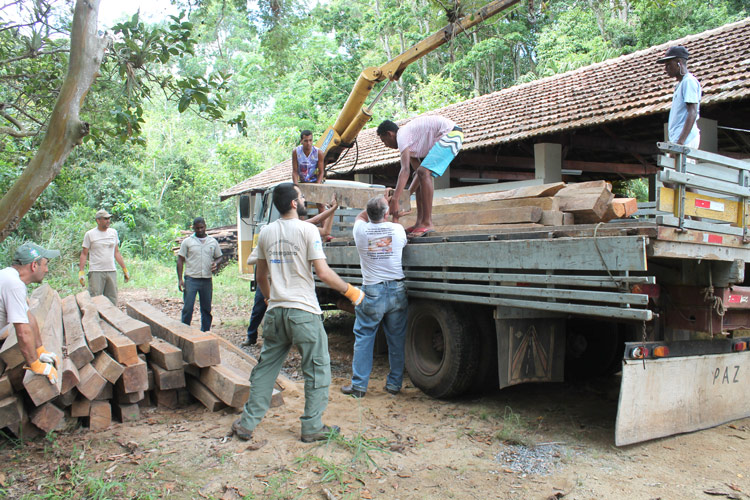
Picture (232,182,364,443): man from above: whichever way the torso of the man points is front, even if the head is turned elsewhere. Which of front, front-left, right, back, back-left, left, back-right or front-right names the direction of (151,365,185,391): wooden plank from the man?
left

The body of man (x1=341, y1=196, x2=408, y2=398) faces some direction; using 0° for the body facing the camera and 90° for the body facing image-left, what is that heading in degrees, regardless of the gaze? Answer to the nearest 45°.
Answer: approximately 180°

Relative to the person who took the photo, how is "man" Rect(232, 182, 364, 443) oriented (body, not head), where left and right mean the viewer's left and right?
facing away from the viewer and to the right of the viewer

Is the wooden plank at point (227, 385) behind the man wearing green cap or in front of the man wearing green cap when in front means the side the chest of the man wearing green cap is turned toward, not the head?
in front

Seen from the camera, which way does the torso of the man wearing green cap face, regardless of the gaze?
to the viewer's right

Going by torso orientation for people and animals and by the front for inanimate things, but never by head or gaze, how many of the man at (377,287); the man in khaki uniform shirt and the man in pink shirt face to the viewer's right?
0

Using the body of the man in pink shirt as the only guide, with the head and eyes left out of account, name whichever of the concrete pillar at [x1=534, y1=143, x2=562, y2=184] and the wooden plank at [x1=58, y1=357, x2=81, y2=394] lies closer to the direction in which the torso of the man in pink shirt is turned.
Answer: the wooden plank

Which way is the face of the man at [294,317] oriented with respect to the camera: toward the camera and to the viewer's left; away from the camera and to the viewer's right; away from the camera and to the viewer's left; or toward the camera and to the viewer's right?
away from the camera and to the viewer's right

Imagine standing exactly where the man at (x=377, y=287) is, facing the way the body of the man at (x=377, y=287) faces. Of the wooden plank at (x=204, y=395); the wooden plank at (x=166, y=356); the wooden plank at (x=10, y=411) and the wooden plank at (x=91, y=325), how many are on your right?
0

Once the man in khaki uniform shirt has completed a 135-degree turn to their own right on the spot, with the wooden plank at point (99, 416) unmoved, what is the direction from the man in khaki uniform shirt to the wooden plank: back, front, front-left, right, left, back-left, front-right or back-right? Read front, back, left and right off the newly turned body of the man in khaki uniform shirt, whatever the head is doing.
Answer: back-left

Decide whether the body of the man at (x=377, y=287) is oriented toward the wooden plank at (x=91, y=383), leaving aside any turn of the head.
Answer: no

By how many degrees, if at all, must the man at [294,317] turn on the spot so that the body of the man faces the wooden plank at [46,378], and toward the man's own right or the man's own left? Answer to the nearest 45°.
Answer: approximately 135° to the man's own left

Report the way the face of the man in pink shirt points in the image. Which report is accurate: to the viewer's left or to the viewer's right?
to the viewer's left

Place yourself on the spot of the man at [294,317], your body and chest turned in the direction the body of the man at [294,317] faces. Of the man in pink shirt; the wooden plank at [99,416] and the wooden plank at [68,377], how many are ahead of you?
1

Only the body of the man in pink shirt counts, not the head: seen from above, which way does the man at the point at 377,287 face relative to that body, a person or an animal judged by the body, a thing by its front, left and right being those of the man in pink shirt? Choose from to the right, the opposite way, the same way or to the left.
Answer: to the right

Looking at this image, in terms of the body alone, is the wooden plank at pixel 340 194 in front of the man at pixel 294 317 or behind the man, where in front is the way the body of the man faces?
in front

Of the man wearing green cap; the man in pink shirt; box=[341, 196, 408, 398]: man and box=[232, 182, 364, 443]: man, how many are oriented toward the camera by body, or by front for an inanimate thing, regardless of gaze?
0
